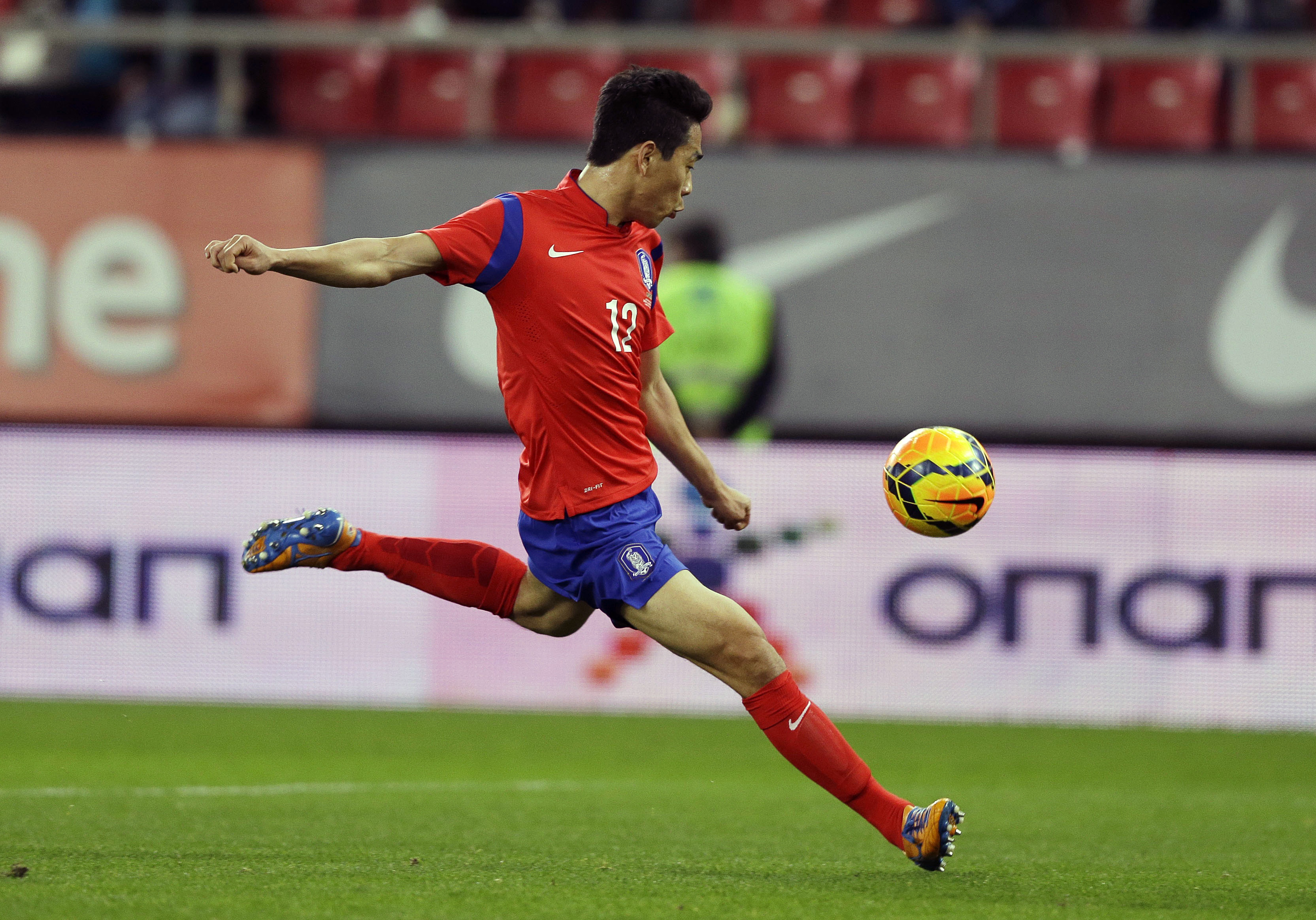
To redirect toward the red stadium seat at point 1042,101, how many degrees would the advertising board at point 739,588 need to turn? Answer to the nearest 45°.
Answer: approximately 135° to its left

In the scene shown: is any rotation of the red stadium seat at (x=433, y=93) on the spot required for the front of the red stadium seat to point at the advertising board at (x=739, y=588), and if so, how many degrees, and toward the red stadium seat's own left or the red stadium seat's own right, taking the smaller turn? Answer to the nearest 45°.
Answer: approximately 45° to the red stadium seat's own left

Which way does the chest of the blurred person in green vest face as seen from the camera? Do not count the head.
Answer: away from the camera

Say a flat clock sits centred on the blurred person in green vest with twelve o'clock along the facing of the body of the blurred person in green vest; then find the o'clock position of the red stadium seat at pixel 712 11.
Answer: The red stadium seat is roughly at 12 o'clock from the blurred person in green vest.

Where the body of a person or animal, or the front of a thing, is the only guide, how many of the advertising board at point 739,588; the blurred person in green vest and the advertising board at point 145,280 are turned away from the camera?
1

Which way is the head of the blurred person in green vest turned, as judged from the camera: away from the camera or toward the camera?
away from the camera

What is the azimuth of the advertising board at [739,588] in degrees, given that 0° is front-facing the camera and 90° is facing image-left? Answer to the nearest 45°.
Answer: approximately 0°

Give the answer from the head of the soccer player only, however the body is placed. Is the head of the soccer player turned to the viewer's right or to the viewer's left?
to the viewer's right
